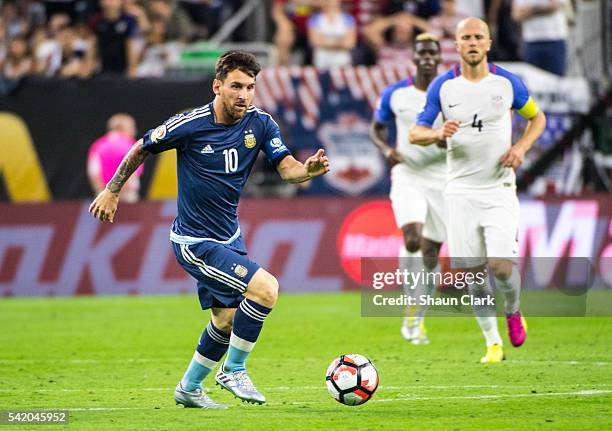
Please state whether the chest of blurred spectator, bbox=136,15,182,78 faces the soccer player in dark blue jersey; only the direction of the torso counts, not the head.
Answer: yes

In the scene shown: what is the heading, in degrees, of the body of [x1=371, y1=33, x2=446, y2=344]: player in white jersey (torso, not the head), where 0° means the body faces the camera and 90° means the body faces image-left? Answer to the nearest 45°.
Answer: approximately 0°

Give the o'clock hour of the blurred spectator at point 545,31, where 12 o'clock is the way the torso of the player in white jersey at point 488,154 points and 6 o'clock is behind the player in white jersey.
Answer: The blurred spectator is roughly at 6 o'clock from the player in white jersey.

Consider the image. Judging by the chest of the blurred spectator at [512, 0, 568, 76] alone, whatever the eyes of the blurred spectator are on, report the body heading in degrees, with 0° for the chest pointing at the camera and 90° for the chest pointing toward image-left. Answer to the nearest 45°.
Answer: approximately 0°

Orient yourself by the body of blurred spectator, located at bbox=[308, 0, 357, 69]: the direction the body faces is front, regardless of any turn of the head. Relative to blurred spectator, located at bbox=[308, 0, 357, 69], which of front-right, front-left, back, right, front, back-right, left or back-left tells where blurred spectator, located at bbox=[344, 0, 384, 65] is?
back-left

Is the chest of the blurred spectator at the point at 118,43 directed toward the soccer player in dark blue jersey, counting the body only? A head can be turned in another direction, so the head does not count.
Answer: yes
